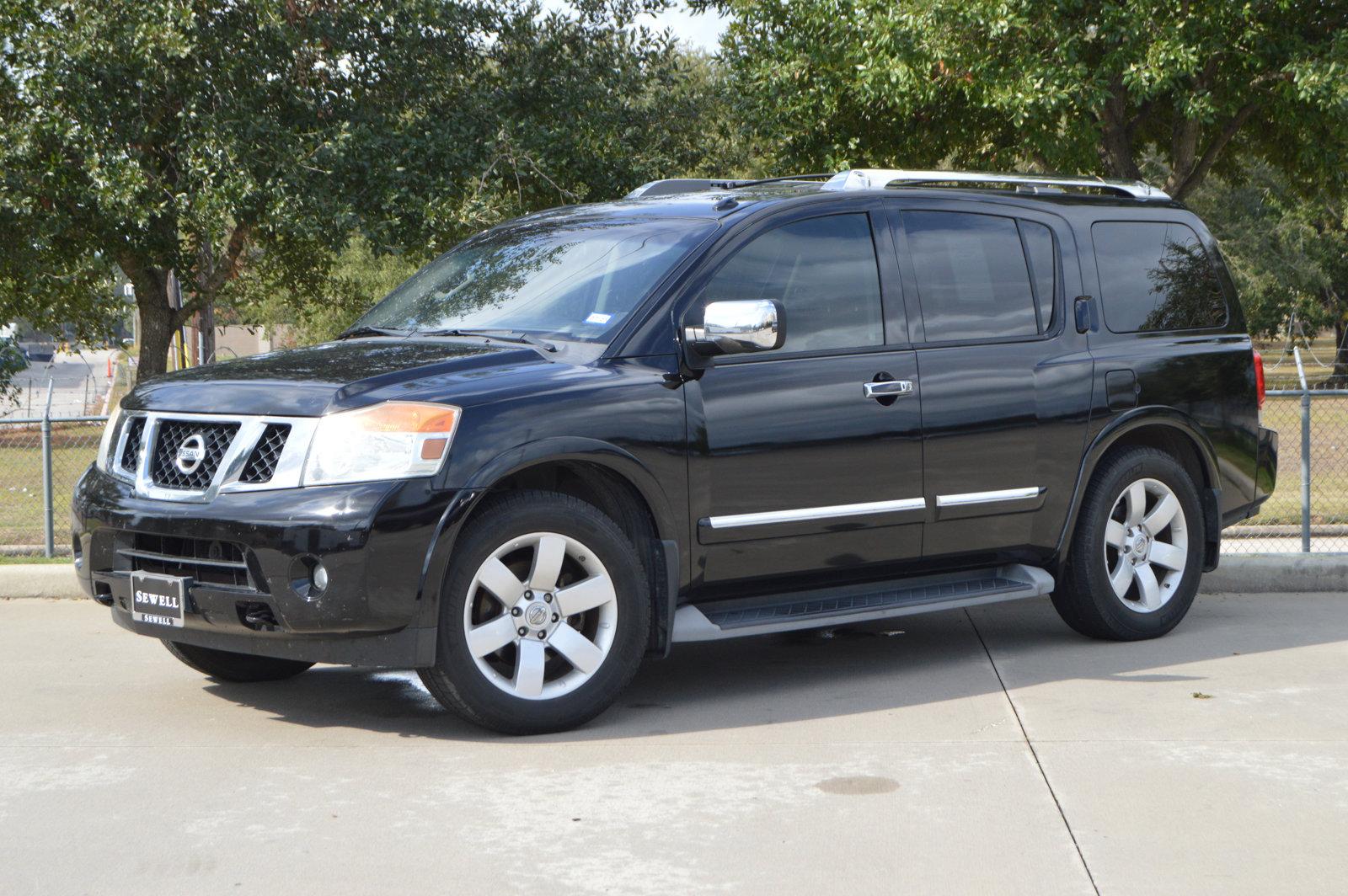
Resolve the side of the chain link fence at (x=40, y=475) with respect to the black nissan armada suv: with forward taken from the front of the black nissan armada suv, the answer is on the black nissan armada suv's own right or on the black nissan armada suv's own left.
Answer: on the black nissan armada suv's own right

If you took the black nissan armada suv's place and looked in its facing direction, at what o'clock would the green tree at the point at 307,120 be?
The green tree is roughly at 4 o'clock from the black nissan armada suv.

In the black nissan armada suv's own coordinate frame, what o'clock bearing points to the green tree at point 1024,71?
The green tree is roughly at 5 o'clock from the black nissan armada suv.

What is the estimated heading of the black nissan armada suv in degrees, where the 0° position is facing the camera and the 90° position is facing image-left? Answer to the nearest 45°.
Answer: approximately 45°

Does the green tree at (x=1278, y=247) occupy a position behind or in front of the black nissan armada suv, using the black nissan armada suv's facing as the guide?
behind
